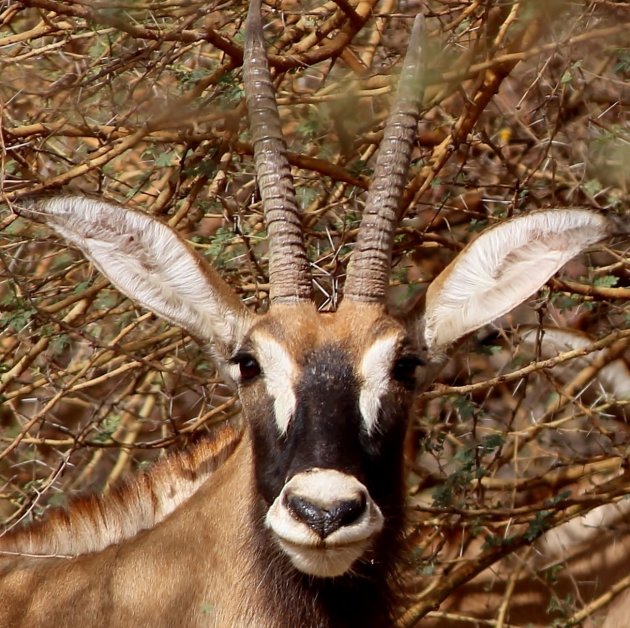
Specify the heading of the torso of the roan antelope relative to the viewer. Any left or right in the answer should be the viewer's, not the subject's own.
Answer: facing the viewer and to the right of the viewer
